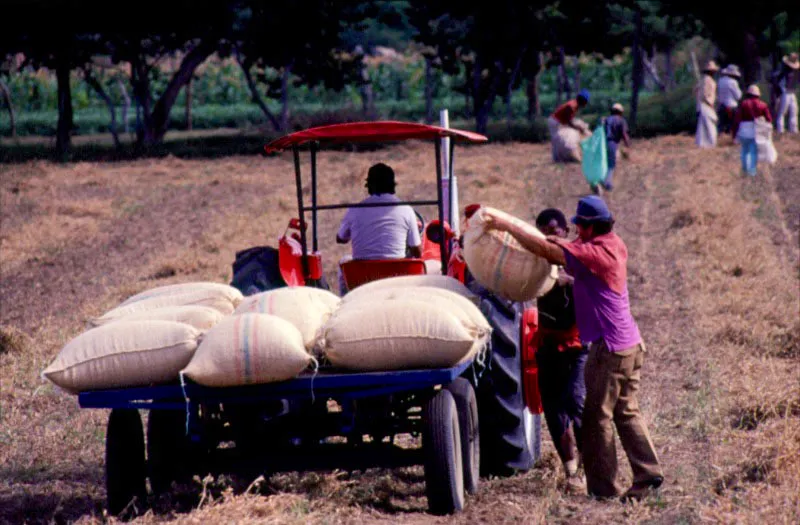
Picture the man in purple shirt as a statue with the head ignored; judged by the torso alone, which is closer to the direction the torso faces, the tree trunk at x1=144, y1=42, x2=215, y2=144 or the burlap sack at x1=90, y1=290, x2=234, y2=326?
the burlap sack

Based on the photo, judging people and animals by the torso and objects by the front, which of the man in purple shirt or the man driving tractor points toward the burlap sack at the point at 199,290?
the man in purple shirt

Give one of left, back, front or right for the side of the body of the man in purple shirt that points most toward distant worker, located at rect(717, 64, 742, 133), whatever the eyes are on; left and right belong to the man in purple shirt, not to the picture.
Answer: right

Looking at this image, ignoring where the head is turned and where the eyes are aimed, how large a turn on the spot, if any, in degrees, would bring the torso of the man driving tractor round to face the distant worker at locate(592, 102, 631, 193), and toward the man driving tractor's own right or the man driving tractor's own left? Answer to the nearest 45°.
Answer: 0° — they already face them

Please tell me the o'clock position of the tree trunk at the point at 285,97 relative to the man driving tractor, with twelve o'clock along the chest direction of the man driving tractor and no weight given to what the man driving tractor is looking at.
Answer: The tree trunk is roughly at 12 o'clock from the man driving tractor.

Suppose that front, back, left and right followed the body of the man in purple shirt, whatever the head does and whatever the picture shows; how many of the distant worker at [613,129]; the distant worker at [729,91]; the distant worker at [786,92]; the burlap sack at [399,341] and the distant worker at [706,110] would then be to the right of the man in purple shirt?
4

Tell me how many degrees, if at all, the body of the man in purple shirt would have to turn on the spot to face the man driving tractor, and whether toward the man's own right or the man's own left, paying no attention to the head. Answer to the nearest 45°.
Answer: approximately 45° to the man's own right

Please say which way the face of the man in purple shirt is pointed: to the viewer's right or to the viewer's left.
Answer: to the viewer's left

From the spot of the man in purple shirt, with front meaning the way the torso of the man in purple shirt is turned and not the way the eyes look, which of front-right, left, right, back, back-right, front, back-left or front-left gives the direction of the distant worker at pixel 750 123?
right

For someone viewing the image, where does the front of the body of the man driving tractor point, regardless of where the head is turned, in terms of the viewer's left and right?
facing away from the viewer

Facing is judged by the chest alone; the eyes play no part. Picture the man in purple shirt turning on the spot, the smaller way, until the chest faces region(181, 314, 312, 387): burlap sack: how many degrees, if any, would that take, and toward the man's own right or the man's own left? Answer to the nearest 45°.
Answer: approximately 45° to the man's own left

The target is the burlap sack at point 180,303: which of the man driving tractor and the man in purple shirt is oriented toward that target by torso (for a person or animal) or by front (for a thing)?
the man in purple shirt

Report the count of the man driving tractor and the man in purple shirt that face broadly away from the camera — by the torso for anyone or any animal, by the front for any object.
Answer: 1

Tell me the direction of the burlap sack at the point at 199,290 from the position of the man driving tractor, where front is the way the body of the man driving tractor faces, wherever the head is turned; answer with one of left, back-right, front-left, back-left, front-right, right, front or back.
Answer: back-left

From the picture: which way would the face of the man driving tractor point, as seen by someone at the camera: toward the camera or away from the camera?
away from the camera

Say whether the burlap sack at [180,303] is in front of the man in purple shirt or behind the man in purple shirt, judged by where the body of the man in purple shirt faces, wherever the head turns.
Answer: in front

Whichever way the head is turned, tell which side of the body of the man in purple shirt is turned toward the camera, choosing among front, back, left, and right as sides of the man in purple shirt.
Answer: left

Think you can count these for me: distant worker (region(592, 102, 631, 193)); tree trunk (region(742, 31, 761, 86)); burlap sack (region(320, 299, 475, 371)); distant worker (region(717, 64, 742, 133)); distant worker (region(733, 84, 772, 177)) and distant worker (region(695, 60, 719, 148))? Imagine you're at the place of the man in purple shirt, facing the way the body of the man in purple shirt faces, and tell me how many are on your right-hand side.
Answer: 5

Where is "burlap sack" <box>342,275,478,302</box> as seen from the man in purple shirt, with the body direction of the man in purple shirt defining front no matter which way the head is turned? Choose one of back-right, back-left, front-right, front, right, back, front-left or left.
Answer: front

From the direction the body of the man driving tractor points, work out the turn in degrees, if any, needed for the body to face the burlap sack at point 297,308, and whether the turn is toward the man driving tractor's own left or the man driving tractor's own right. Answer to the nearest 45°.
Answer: approximately 180°

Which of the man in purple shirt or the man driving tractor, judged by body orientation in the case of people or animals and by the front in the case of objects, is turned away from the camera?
the man driving tractor
